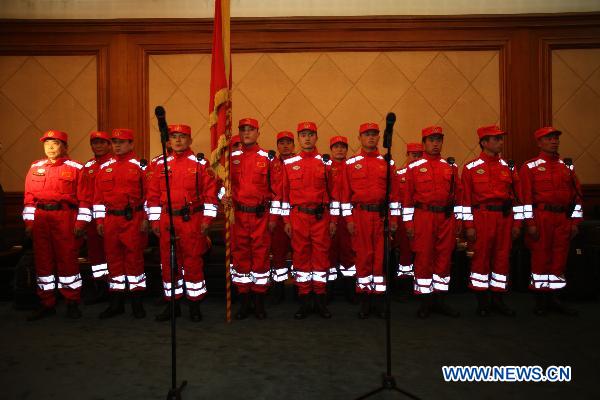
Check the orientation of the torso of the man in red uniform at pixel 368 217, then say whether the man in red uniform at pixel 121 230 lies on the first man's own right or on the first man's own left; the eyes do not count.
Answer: on the first man's own right

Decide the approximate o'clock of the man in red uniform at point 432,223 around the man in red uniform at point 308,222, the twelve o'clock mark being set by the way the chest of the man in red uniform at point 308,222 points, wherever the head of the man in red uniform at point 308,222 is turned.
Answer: the man in red uniform at point 432,223 is roughly at 9 o'clock from the man in red uniform at point 308,222.

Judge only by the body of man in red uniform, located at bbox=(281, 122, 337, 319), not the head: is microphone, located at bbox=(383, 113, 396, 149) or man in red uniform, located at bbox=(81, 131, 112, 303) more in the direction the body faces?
the microphone

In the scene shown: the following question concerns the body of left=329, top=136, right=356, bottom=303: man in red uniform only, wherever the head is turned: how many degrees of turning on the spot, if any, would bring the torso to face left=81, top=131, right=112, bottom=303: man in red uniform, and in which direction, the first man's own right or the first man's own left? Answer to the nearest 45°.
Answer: approximately 90° to the first man's own right
